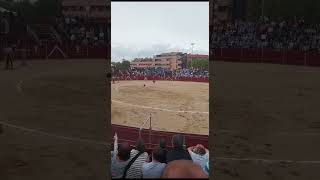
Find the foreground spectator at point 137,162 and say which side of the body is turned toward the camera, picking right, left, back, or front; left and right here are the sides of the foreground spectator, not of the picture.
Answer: back

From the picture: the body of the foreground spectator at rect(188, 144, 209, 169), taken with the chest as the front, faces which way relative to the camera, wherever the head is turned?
away from the camera

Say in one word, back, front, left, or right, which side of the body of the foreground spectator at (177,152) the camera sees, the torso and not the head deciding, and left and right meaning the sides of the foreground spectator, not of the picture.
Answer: back

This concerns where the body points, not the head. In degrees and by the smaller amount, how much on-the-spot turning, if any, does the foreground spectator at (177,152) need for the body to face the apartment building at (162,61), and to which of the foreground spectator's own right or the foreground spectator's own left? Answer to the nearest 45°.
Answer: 0° — they already face it

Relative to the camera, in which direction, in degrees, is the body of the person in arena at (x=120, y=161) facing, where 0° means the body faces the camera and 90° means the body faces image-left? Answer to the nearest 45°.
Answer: approximately 180°
